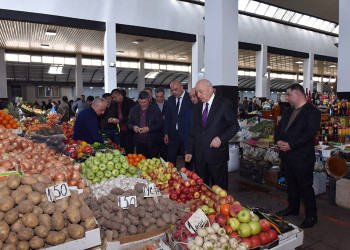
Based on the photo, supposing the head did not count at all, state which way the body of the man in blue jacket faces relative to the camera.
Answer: to the viewer's right

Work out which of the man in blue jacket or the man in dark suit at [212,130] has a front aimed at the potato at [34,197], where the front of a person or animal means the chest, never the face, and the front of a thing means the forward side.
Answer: the man in dark suit

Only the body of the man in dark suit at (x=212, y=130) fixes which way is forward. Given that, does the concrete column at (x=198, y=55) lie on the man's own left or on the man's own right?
on the man's own right

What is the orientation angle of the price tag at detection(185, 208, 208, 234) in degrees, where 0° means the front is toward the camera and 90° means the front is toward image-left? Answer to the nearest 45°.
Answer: approximately 0°

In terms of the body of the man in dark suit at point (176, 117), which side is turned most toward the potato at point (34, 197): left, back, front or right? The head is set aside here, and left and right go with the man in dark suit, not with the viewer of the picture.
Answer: front

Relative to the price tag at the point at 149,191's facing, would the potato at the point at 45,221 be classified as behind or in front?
in front

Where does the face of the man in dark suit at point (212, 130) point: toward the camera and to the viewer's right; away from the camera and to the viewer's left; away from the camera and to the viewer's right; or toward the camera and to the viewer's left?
toward the camera and to the viewer's left

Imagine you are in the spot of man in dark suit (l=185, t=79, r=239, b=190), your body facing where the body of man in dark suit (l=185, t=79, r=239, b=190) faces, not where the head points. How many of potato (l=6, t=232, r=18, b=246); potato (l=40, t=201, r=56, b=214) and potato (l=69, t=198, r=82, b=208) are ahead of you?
3

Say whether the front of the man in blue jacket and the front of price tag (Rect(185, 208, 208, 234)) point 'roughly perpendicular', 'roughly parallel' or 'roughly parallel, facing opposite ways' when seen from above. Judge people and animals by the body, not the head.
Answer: roughly perpendicular

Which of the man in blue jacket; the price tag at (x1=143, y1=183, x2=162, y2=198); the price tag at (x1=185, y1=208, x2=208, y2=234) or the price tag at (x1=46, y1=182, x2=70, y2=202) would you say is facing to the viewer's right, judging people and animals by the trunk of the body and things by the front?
the man in blue jacket
